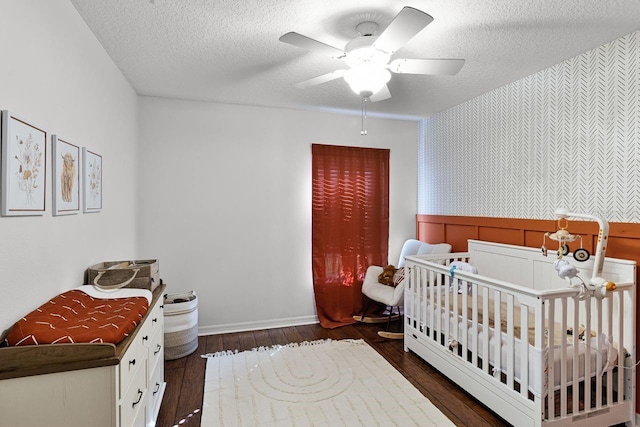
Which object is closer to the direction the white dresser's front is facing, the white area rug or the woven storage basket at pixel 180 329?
the white area rug

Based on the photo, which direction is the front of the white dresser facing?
to the viewer's right

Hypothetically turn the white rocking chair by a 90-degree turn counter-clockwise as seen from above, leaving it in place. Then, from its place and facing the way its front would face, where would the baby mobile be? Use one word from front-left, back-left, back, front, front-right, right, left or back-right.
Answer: front

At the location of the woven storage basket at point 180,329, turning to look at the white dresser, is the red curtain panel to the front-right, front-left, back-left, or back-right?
back-left

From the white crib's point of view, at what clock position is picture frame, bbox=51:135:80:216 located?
The picture frame is roughly at 12 o'clock from the white crib.

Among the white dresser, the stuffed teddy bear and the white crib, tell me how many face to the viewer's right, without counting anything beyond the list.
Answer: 1

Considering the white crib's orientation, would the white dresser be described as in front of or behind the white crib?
in front

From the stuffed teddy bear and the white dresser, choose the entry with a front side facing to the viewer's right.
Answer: the white dresser

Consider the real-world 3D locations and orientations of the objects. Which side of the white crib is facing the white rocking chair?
right

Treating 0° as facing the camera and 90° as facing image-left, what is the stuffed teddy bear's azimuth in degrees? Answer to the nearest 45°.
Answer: approximately 45°
